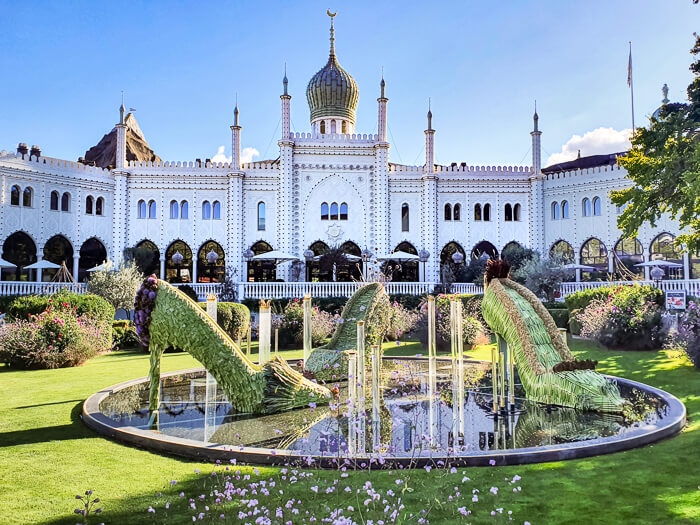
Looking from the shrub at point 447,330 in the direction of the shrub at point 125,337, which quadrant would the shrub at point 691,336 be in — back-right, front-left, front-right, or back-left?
back-left

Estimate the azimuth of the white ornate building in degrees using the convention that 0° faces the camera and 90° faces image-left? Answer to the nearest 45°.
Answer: approximately 0°

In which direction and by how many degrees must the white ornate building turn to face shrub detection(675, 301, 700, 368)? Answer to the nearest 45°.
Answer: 0° — it already faces it

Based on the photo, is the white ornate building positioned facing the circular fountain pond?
yes

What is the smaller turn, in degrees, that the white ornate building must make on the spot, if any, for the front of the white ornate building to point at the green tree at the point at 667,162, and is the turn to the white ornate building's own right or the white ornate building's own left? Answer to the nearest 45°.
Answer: approximately 45° to the white ornate building's own left

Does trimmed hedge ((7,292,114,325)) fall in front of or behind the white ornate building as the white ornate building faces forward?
in front

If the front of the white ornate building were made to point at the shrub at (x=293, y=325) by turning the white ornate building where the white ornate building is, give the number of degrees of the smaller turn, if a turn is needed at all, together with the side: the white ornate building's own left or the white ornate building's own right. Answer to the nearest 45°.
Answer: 0° — it already faces it

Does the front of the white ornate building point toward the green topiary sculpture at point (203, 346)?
yes

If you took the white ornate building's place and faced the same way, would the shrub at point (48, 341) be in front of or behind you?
in front

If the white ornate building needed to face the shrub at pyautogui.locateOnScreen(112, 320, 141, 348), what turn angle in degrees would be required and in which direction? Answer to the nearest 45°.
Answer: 0° — it already faces it
